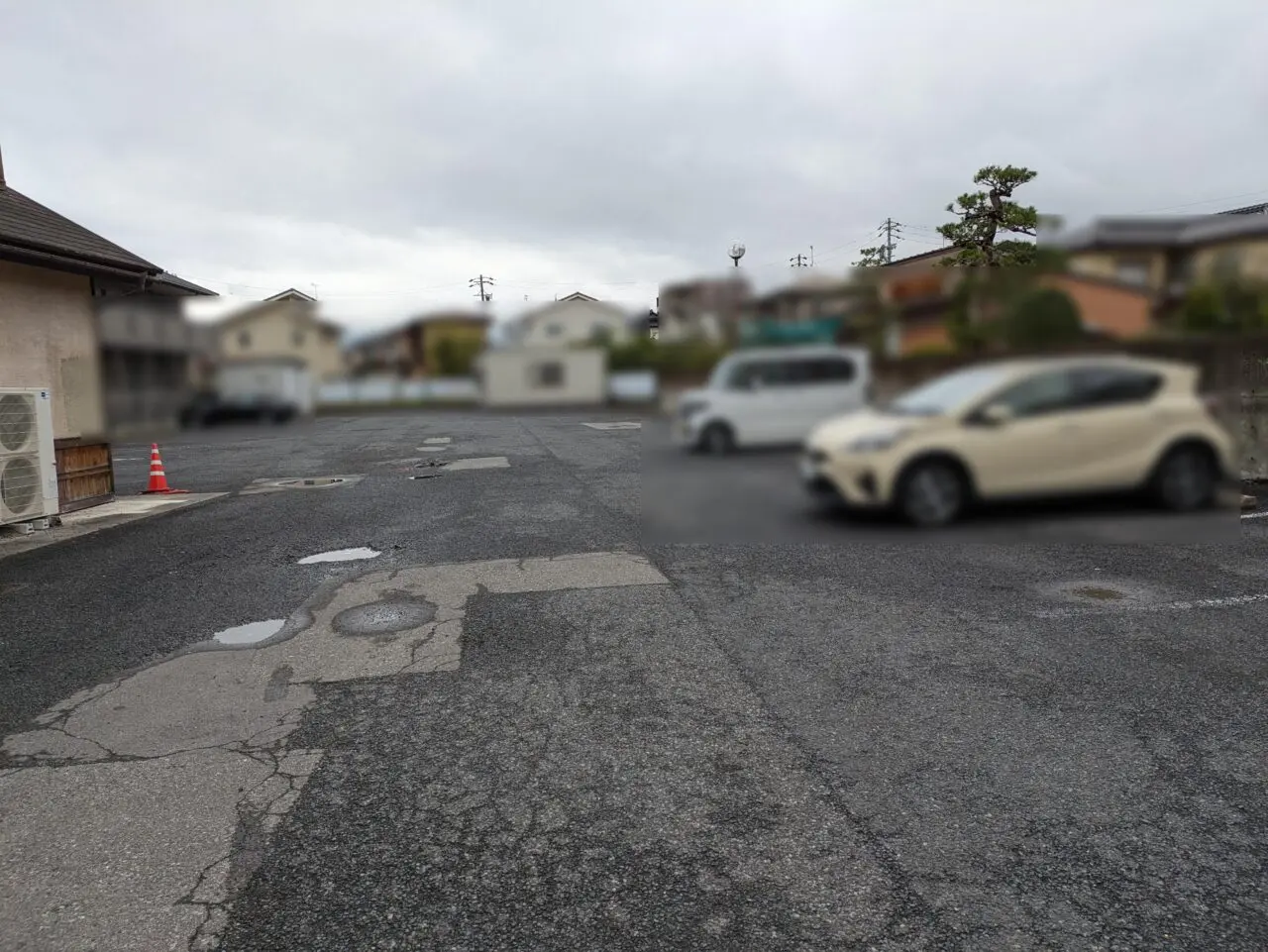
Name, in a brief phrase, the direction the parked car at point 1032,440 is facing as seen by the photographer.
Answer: facing the viewer and to the left of the viewer

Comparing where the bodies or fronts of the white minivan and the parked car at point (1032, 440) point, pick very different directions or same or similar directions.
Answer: same or similar directions

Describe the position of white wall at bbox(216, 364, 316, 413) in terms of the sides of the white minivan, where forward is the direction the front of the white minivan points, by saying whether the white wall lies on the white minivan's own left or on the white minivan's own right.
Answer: on the white minivan's own right

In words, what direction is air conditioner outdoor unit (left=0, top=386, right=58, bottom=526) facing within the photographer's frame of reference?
facing the viewer and to the right of the viewer
